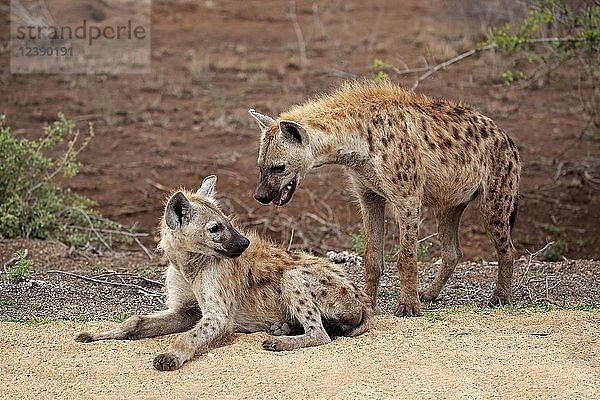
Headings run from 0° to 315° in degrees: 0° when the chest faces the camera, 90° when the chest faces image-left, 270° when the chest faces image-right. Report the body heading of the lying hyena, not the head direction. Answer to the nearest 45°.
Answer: approximately 45°

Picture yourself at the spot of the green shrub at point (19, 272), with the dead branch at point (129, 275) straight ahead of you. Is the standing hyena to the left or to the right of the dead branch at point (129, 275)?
right

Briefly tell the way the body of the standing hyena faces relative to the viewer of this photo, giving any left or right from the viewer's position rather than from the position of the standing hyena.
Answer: facing the viewer and to the left of the viewer

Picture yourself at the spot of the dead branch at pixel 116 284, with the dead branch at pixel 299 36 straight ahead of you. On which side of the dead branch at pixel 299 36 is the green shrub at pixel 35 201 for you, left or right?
left

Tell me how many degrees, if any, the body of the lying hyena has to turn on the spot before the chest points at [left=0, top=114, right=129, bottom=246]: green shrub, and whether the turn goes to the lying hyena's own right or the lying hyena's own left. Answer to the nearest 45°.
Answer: approximately 90° to the lying hyena's own right

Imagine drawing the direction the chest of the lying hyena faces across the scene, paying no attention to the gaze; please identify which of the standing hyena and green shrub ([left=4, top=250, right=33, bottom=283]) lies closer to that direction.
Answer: the green shrub

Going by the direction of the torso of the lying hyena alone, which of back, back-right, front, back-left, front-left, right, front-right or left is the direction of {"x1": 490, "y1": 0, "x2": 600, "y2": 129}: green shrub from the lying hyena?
back

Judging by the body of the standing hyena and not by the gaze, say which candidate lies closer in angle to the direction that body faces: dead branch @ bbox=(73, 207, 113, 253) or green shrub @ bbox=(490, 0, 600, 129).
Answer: the dead branch

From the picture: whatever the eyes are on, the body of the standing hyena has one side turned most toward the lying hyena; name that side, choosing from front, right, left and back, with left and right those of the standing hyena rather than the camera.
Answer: front

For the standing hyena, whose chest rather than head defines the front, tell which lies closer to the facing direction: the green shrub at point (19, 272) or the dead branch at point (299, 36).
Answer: the green shrub

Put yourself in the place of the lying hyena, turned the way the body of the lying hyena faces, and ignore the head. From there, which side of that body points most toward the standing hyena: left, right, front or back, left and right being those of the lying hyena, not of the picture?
back

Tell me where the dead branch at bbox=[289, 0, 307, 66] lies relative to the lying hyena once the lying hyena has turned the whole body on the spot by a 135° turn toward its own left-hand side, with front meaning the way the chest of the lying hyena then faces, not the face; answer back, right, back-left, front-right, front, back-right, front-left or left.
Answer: left

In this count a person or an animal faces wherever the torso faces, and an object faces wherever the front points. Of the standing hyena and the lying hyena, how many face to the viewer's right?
0
